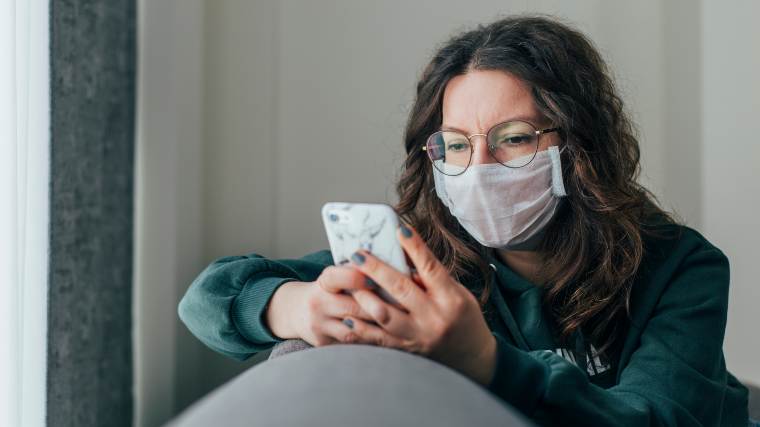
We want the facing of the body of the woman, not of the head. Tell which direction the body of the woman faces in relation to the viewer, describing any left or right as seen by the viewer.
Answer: facing the viewer and to the left of the viewer

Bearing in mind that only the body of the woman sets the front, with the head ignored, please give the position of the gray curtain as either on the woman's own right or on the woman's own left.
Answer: on the woman's own right

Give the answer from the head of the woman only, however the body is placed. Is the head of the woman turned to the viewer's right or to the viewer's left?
to the viewer's left
